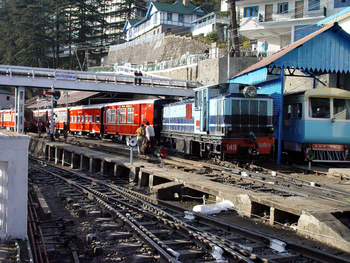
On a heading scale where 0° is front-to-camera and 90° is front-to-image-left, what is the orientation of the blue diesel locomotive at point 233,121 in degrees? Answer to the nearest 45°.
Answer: approximately 315°

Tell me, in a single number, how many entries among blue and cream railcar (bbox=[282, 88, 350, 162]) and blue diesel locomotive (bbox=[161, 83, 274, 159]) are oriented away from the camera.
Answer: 0

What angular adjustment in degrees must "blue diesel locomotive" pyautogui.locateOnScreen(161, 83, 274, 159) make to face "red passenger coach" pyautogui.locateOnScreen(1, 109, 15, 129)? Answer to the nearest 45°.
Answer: approximately 180°

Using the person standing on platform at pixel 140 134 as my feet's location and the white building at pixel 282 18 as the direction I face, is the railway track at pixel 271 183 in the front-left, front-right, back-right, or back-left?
back-right

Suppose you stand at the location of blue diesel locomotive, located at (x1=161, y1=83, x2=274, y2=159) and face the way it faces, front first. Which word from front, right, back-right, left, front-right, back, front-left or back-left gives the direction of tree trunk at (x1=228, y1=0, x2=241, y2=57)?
back-left

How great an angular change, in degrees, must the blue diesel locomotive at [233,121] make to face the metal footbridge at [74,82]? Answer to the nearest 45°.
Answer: approximately 180°

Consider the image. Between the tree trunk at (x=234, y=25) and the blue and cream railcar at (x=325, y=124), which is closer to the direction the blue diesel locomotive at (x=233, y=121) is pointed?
the blue and cream railcar

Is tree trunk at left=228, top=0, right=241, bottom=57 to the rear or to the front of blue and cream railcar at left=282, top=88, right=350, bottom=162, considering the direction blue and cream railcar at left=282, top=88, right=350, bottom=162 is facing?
to the rear

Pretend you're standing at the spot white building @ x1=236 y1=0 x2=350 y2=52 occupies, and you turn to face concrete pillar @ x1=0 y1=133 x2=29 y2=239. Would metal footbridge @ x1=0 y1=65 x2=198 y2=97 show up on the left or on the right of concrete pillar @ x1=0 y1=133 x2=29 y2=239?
right

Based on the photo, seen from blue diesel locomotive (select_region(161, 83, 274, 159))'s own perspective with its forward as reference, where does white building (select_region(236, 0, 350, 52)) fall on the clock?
The white building is roughly at 8 o'clock from the blue diesel locomotive.
